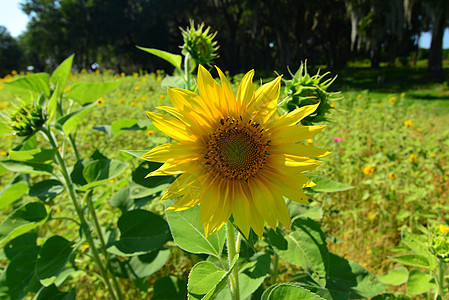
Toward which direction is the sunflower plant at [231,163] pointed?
toward the camera
